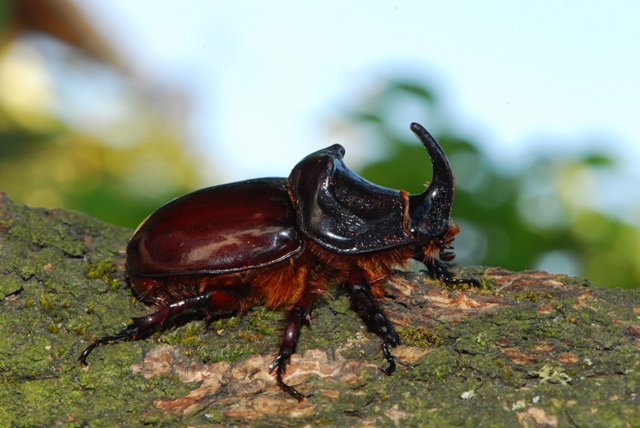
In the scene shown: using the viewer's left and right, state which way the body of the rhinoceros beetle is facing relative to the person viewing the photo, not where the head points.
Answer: facing to the right of the viewer
